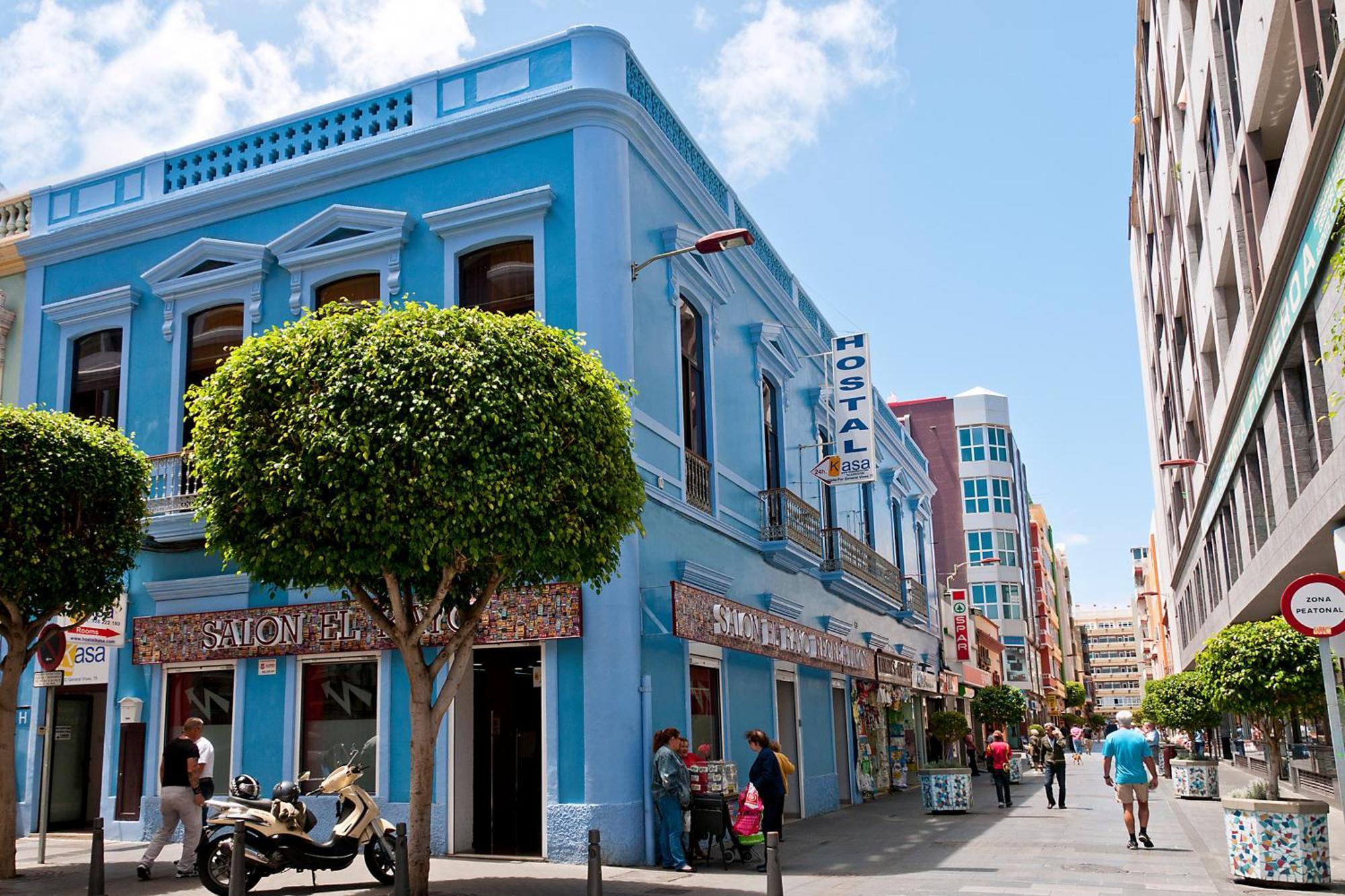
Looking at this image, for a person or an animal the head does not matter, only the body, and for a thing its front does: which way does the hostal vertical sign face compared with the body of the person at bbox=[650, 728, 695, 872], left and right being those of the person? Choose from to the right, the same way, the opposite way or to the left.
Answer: to the right

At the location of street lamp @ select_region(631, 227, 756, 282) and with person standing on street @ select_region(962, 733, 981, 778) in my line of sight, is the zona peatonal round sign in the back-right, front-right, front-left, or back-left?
back-right

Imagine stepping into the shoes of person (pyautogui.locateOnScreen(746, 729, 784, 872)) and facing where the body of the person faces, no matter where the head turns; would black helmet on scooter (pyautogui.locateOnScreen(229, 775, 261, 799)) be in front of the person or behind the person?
in front

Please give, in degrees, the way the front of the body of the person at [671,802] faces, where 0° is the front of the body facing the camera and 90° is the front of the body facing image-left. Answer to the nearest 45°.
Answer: approximately 270°

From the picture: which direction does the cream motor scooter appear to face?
to the viewer's right

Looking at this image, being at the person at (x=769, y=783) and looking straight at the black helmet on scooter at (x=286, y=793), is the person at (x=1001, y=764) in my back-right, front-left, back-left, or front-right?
back-right

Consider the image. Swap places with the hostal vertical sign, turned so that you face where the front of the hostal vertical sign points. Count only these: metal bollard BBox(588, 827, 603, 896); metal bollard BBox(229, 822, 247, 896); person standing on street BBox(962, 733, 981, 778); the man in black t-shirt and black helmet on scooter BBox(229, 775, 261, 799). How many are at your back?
1

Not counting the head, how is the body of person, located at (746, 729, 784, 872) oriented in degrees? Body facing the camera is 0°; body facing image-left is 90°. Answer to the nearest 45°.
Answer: approximately 90°

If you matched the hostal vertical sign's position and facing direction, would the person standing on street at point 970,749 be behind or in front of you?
behind

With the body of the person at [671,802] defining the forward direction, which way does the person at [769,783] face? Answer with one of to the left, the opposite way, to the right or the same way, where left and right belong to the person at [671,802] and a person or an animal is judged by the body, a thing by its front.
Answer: the opposite way

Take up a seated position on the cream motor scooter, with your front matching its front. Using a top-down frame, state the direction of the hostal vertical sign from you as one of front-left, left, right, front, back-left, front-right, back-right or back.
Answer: front-left
